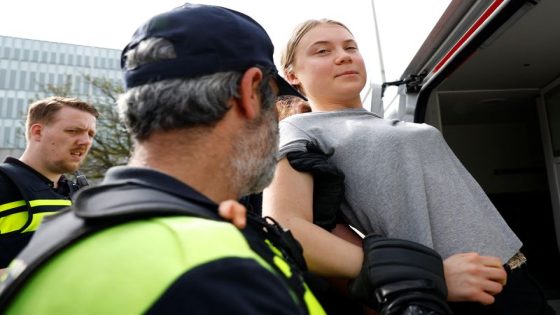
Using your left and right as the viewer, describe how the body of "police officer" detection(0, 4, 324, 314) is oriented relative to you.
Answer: facing away from the viewer and to the right of the viewer

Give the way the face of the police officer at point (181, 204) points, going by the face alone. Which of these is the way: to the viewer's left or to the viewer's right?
to the viewer's right

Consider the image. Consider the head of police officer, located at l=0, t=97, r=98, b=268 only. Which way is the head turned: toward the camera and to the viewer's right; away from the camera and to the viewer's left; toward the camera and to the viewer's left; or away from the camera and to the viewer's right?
toward the camera and to the viewer's right

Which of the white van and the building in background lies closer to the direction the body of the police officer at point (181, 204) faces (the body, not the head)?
the white van

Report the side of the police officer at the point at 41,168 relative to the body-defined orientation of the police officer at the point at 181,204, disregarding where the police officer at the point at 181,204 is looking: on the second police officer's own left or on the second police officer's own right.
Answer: on the second police officer's own left

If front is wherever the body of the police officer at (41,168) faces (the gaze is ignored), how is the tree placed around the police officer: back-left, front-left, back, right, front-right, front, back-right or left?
back-left
